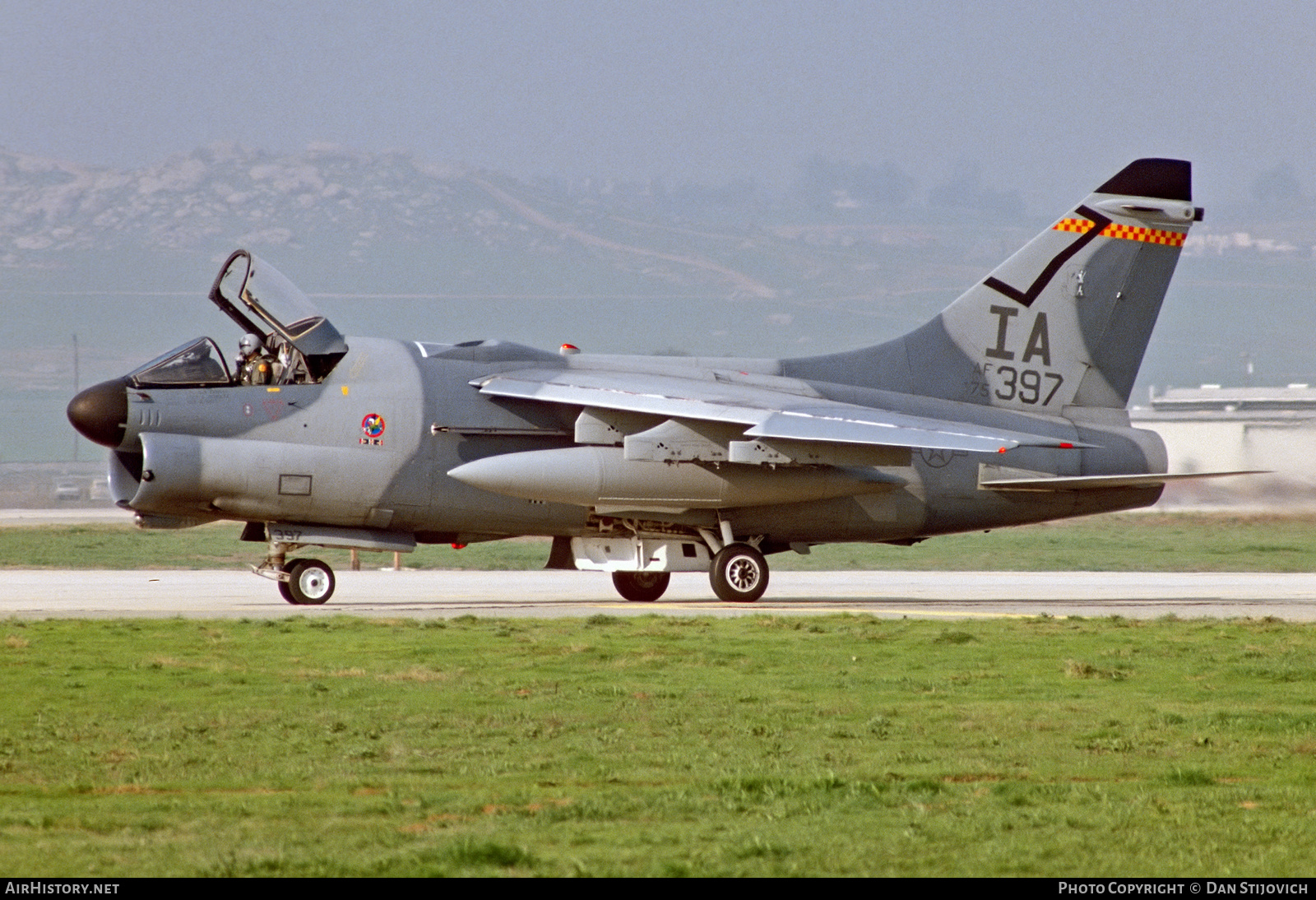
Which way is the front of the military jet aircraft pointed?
to the viewer's left
